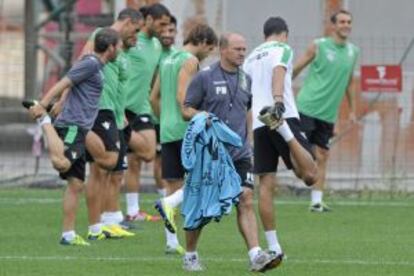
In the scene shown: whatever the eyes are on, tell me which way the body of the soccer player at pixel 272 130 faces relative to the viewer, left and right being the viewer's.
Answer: facing away from the viewer and to the right of the viewer

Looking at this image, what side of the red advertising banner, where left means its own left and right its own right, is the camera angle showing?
front

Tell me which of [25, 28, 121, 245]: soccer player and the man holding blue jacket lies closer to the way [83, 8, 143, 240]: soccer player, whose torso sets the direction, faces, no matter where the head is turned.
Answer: the man holding blue jacket

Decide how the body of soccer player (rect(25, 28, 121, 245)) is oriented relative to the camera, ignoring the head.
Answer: to the viewer's right

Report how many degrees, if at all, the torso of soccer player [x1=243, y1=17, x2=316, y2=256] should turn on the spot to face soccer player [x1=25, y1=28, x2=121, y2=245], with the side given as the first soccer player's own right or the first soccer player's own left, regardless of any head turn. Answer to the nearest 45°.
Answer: approximately 135° to the first soccer player's own left

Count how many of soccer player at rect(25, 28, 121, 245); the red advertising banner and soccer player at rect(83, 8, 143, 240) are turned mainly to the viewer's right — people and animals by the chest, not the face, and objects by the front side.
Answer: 2

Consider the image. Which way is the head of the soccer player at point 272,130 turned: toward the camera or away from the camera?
away from the camera

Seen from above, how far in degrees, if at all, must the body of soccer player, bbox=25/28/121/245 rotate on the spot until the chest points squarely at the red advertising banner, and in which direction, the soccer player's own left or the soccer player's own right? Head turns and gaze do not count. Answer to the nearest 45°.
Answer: approximately 45° to the soccer player's own left

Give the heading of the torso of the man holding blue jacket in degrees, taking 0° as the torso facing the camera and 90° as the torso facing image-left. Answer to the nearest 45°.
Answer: approximately 315°
